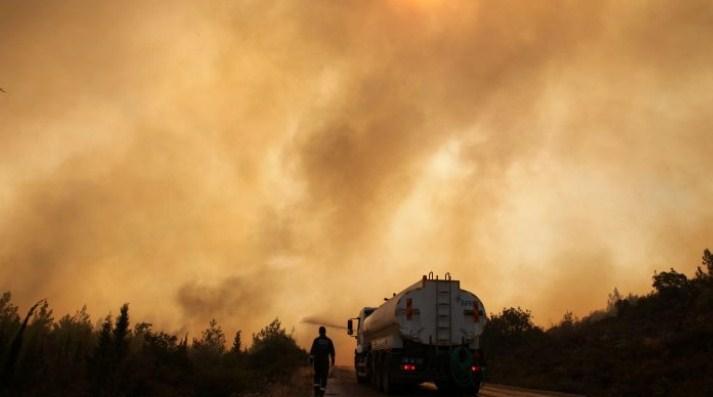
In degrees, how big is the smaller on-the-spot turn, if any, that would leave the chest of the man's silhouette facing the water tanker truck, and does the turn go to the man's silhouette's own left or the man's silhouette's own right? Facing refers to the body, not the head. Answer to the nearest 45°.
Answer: approximately 45° to the man's silhouette's own right

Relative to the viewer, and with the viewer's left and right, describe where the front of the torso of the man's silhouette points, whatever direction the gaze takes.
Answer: facing away from the viewer

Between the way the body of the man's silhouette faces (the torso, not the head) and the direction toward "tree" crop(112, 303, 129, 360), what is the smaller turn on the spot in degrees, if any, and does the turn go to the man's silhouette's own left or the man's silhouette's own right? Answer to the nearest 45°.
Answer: approximately 45° to the man's silhouette's own left
